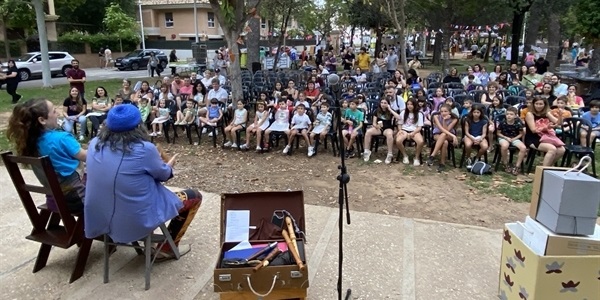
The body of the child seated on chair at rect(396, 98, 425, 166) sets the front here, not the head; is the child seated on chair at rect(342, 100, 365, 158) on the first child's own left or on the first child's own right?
on the first child's own right

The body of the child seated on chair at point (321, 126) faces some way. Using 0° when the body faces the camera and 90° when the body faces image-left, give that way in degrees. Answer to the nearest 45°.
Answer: approximately 45°

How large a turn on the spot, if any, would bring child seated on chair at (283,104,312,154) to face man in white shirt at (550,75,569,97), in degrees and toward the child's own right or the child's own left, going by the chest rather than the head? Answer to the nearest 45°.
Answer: approximately 90° to the child's own left

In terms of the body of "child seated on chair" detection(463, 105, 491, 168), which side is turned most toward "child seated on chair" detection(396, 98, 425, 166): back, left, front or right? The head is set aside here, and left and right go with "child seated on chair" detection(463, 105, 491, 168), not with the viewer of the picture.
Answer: right

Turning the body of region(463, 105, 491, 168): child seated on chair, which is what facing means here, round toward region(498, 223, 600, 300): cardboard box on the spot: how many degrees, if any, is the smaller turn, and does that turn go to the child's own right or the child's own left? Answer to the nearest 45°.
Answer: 0° — they already face it

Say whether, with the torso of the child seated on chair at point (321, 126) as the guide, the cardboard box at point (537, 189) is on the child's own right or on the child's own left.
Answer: on the child's own left

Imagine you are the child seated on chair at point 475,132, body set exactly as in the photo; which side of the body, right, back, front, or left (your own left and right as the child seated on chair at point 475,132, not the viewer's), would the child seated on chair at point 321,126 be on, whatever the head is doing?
right

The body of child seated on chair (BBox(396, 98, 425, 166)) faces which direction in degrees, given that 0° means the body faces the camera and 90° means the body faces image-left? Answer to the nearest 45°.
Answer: approximately 0°

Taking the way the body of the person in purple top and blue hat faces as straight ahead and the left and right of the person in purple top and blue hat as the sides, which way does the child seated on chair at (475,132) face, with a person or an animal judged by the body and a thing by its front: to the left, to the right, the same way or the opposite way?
the opposite way

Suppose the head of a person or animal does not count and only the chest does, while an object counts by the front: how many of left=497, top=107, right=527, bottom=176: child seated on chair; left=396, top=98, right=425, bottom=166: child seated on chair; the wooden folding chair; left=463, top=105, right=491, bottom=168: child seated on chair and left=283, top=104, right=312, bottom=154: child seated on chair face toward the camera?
4

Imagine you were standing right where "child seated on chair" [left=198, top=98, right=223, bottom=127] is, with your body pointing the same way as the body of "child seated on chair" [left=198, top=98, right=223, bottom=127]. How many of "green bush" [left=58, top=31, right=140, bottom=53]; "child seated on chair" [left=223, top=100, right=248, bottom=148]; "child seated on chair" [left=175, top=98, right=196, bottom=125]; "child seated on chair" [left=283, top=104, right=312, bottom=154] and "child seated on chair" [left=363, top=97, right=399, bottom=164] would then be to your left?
3

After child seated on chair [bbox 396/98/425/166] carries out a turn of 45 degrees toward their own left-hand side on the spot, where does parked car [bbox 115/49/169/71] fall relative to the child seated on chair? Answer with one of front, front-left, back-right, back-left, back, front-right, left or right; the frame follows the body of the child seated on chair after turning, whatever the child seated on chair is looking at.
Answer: back

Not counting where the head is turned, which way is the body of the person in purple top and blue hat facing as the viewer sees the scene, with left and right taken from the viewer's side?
facing away from the viewer and to the right of the viewer

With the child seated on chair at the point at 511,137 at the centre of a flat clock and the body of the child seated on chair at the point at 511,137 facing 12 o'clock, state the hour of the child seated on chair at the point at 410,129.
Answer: the child seated on chair at the point at 410,129 is roughly at 3 o'clock from the child seated on chair at the point at 511,137.
